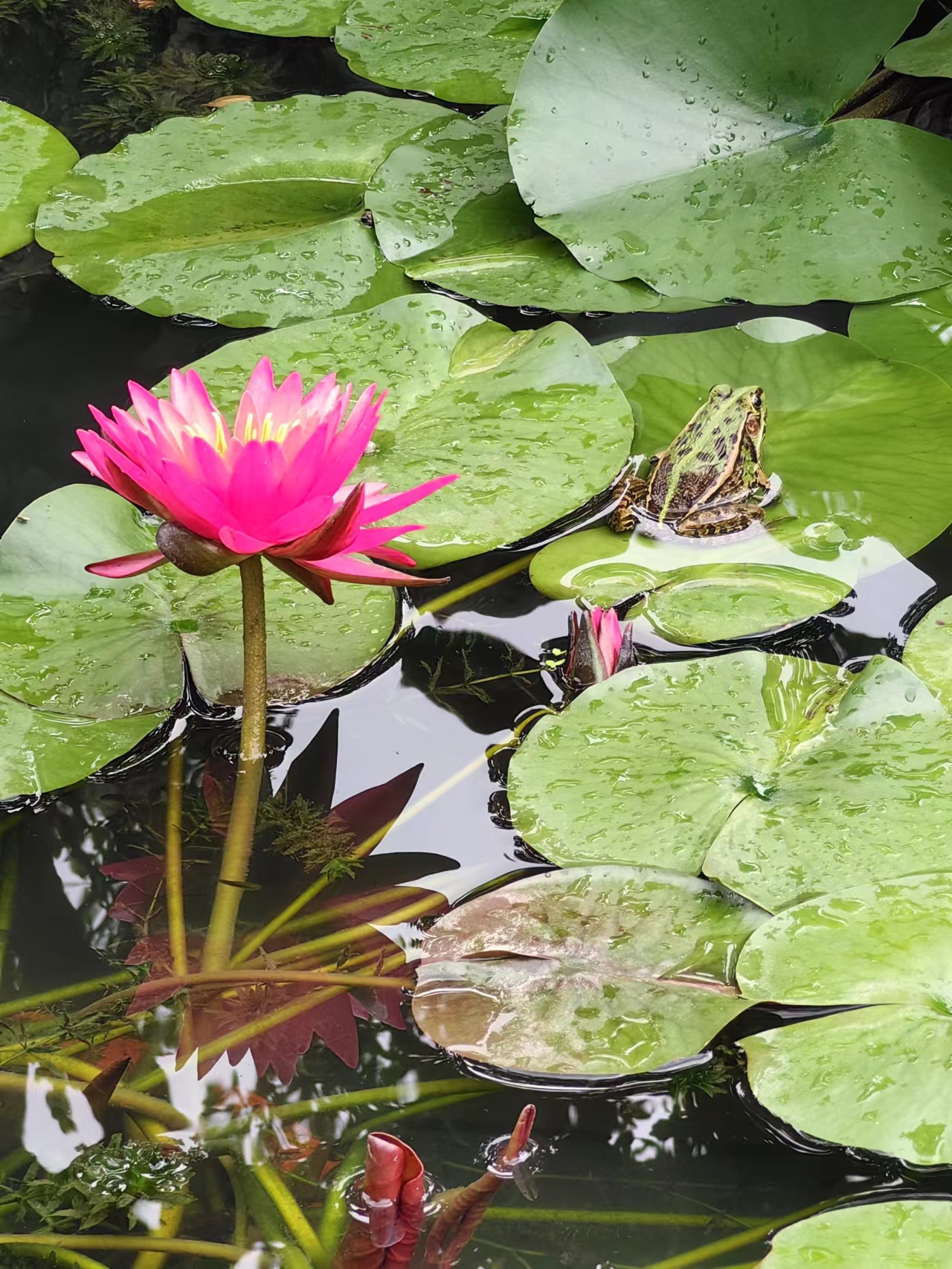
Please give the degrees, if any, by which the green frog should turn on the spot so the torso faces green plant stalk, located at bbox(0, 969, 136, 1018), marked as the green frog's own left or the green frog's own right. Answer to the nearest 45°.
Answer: approximately 180°

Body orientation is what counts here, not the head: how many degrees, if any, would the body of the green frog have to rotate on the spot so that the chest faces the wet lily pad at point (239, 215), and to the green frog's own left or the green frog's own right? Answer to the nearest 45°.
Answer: approximately 90° to the green frog's own left

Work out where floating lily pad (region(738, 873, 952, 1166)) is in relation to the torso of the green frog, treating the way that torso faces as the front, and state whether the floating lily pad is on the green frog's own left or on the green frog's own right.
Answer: on the green frog's own right

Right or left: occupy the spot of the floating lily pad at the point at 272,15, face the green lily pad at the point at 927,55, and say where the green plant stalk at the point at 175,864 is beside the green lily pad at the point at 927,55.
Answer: right

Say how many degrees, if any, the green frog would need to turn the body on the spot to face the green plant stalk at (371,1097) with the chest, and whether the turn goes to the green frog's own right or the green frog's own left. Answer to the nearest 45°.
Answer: approximately 135° to the green frog's own right

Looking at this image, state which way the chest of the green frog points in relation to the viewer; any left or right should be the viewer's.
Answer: facing away from the viewer and to the right of the viewer

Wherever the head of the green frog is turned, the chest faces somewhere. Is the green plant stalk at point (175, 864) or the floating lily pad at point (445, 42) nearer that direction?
the floating lily pad

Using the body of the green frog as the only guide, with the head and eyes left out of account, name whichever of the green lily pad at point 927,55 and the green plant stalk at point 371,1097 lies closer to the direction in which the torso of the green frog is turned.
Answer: the green lily pad
